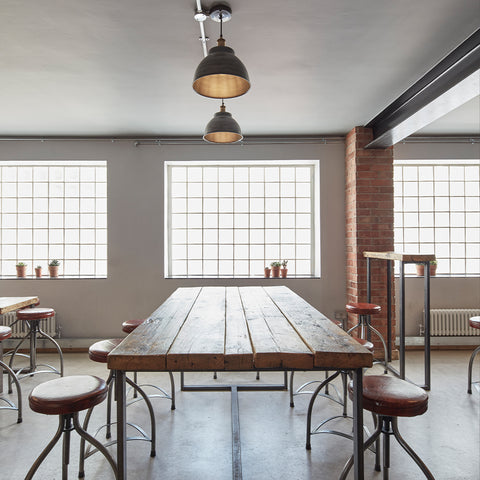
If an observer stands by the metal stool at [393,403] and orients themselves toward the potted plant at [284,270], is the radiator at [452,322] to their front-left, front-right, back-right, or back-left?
front-right

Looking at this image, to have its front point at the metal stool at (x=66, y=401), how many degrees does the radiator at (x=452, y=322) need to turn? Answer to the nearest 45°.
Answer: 0° — it already faces it

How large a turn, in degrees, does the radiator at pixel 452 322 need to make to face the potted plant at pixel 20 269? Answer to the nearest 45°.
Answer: approximately 45° to its right

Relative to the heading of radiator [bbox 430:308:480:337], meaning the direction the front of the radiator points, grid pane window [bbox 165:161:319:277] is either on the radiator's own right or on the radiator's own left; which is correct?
on the radiator's own right

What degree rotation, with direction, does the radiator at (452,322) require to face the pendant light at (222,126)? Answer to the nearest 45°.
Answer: approximately 45° to its right

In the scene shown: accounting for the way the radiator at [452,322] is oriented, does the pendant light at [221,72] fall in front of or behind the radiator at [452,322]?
in front

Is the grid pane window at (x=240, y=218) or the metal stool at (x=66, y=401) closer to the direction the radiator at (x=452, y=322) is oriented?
the metal stool

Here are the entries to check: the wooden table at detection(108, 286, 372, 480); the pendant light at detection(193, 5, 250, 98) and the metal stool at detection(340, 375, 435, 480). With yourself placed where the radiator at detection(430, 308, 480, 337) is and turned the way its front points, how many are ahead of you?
3

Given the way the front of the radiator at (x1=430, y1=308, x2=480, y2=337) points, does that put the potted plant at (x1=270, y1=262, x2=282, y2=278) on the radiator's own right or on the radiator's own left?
on the radiator's own right

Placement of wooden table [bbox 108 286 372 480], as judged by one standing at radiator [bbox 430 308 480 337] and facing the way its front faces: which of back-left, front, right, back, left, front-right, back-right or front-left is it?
front

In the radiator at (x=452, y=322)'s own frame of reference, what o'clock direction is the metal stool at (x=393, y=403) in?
The metal stool is roughly at 12 o'clock from the radiator.

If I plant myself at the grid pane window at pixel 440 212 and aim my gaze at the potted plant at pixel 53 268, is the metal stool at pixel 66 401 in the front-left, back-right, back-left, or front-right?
front-left

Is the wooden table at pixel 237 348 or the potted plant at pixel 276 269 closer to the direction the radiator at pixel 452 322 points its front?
the wooden table

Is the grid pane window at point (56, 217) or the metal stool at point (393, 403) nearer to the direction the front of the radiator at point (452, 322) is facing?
the metal stool

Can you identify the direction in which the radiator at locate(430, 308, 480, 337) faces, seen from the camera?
facing the viewer
